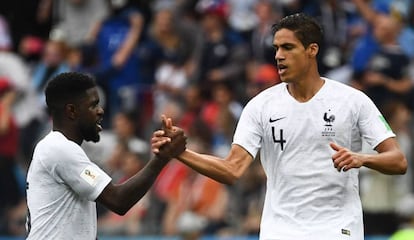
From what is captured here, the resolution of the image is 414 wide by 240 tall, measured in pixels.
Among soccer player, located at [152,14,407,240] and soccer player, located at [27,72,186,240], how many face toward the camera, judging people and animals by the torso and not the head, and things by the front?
1

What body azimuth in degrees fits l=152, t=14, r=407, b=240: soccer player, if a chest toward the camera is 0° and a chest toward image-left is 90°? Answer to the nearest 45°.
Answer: approximately 0°

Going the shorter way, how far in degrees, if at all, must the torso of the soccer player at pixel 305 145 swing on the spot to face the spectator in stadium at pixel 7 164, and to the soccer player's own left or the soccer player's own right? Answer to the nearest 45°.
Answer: approximately 135° to the soccer player's own right

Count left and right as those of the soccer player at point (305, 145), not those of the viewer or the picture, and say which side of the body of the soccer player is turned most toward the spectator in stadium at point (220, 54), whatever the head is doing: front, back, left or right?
back

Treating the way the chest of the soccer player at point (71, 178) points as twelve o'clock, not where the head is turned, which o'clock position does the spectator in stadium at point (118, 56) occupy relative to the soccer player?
The spectator in stadium is roughly at 9 o'clock from the soccer player.

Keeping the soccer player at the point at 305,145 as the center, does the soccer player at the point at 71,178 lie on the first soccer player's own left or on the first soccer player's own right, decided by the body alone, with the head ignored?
on the first soccer player's own right

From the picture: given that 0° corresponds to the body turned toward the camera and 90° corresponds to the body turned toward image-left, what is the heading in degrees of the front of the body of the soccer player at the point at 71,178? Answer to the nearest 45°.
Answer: approximately 270°

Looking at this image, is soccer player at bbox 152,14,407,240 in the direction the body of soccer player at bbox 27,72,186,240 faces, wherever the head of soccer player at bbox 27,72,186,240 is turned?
yes

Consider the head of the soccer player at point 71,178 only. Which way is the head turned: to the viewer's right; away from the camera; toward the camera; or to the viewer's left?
to the viewer's right

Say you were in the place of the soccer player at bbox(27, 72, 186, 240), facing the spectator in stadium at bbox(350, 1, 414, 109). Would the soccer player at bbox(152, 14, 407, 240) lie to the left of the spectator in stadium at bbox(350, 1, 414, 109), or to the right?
right

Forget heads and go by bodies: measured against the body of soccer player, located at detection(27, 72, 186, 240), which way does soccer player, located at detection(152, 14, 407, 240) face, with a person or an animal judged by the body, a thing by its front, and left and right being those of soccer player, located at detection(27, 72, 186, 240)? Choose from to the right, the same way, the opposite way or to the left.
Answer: to the right
